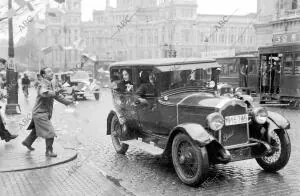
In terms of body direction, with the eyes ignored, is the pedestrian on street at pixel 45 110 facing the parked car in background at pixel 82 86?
no

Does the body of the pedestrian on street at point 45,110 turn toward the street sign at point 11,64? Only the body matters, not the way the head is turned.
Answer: no

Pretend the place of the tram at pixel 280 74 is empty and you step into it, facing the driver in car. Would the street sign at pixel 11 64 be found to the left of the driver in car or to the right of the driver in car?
right

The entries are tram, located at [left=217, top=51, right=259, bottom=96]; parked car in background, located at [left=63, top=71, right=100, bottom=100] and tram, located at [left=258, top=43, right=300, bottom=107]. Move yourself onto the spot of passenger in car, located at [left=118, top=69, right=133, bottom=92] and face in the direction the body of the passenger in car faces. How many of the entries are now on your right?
0

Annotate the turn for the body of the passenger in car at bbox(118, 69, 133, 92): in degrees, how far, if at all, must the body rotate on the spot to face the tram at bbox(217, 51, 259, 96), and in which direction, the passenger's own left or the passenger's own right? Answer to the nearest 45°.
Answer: approximately 90° to the passenger's own left

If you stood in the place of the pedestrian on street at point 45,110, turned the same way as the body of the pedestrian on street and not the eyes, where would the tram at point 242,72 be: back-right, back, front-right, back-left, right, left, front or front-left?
front-left

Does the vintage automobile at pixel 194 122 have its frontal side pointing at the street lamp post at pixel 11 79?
no

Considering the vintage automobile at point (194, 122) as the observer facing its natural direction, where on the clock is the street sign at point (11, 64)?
The street sign is roughly at 6 o'clock from the vintage automobile.

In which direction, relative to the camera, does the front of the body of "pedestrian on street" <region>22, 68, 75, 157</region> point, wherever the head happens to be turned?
to the viewer's right

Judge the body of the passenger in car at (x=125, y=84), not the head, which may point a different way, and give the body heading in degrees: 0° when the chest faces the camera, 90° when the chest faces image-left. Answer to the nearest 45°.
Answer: approximately 315°
